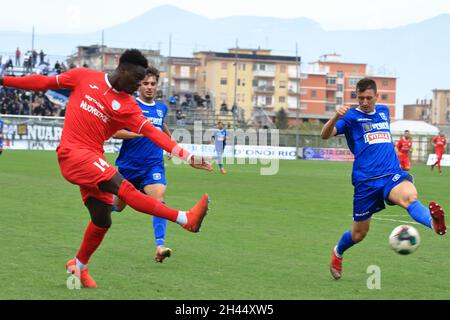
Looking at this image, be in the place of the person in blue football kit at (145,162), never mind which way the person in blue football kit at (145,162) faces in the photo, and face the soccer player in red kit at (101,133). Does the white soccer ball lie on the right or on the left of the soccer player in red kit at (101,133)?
left

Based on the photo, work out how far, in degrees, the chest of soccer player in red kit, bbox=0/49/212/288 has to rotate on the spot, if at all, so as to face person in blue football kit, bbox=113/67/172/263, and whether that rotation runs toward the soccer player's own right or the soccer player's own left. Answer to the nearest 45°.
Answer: approximately 135° to the soccer player's own left

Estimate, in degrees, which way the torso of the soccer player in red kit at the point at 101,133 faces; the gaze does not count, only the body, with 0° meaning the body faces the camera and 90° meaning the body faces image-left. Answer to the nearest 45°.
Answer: approximately 315°

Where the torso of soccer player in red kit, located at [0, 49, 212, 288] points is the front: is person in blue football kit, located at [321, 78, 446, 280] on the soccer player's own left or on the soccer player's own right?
on the soccer player's own left

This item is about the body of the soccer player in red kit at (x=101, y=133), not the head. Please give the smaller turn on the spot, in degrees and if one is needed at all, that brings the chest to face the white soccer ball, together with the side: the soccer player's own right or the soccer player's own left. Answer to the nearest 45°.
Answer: approximately 45° to the soccer player's own left
